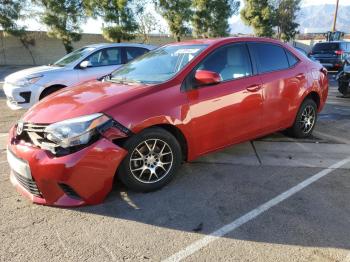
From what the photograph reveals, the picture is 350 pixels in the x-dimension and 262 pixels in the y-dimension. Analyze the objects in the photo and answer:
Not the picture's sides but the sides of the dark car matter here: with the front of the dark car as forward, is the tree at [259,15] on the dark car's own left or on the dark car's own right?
on the dark car's own left

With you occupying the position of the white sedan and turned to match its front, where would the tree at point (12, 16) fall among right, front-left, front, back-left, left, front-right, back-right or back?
back-right

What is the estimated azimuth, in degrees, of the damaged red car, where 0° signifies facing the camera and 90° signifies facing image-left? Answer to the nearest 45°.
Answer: approximately 45°

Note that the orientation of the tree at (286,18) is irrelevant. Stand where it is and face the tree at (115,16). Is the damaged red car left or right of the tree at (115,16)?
left

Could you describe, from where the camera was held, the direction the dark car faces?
facing away from the viewer and to the right of the viewer

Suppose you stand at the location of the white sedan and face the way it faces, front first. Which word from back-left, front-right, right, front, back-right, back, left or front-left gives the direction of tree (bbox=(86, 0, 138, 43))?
back-right

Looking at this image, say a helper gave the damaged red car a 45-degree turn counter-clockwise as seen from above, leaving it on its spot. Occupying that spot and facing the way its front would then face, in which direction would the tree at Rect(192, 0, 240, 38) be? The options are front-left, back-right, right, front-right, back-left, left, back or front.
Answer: back

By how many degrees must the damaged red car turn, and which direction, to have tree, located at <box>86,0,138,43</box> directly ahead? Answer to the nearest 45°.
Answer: approximately 135° to its right
